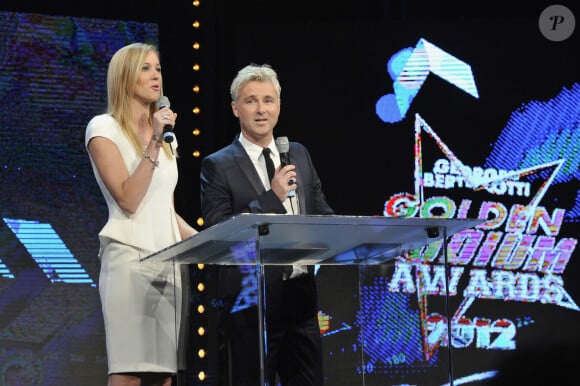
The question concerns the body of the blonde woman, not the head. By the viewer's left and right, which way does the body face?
facing the viewer and to the right of the viewer

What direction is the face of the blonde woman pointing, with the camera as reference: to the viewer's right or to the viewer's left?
to the viewer's right

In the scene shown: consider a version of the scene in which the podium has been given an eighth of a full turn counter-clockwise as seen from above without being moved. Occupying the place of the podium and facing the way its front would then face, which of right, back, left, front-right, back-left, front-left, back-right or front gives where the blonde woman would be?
back-left
